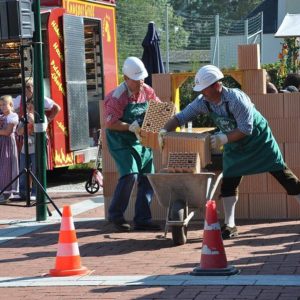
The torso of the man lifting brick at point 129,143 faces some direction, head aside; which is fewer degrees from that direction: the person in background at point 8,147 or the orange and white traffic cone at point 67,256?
the orange and white traffic cone

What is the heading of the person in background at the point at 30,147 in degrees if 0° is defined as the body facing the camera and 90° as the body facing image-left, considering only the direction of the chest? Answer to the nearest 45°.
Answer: approximately 0°

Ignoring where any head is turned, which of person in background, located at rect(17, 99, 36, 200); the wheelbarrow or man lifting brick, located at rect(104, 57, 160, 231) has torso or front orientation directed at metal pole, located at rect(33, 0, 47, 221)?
the person in background

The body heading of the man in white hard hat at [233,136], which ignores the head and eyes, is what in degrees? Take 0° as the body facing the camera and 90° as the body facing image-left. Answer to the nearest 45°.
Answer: approximately 45°

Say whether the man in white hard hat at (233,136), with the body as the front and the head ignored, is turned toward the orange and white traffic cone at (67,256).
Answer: yes

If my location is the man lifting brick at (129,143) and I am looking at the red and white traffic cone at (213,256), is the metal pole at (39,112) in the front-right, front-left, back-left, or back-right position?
back-right

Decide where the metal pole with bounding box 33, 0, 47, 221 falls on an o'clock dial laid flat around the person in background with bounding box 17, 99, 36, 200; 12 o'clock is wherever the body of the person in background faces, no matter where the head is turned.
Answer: The metal pole is roughly at 12 o'clock from the person in background.
